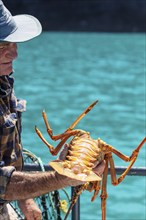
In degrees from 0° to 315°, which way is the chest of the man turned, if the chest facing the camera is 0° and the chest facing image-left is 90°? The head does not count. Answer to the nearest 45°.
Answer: approximately 315°
